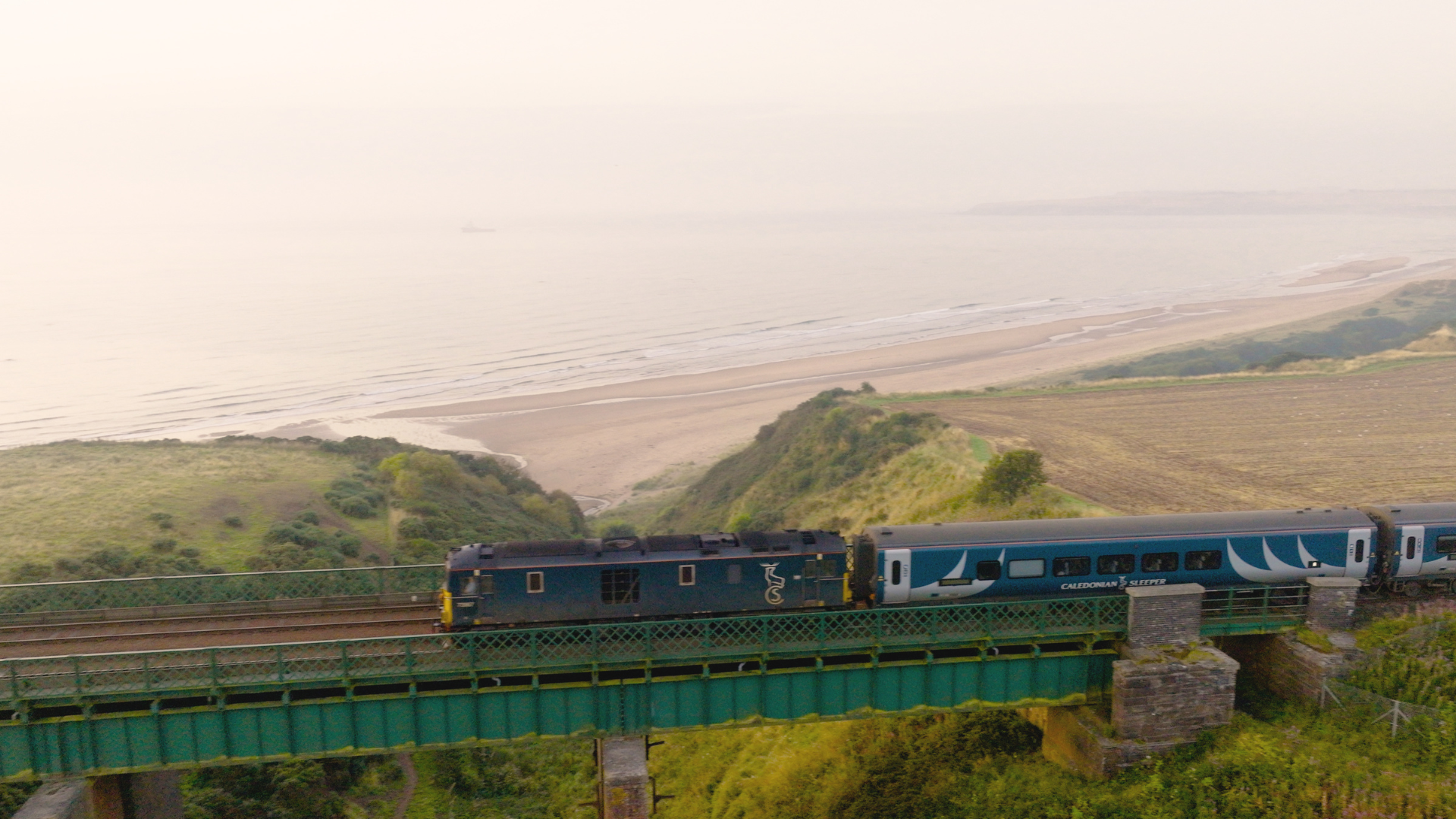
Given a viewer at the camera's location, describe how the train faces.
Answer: facing to the left of the viewer

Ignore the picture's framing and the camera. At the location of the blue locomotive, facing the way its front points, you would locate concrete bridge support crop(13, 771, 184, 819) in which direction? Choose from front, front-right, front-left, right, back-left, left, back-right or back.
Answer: front

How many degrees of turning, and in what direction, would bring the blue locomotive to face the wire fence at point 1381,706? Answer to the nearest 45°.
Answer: approximately 180°

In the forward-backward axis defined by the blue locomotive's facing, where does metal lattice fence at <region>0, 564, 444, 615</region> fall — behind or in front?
in front

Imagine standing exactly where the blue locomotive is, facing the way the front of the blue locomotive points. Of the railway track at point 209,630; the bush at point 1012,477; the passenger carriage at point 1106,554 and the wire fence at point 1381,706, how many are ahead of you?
1

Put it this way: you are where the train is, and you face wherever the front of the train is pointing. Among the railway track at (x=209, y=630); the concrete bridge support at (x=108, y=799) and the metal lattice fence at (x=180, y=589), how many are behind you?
0

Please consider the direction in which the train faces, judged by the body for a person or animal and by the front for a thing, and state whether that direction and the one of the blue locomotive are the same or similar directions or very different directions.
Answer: same or similar directions

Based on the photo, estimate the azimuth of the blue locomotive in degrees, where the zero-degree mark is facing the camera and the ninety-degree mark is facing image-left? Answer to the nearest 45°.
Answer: approximately 90°

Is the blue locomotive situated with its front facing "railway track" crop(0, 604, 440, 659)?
yes

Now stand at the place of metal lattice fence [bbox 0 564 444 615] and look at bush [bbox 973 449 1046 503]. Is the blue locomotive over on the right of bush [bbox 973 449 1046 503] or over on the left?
right

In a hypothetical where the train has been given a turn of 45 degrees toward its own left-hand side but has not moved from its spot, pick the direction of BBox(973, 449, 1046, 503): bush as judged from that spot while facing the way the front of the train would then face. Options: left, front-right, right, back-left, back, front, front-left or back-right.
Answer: back-right
